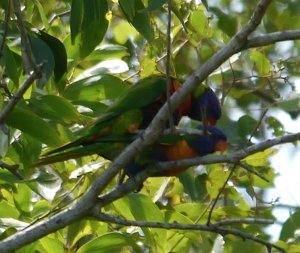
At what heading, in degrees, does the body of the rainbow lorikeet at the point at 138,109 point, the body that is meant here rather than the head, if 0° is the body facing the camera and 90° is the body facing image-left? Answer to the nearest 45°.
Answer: approximately 270°

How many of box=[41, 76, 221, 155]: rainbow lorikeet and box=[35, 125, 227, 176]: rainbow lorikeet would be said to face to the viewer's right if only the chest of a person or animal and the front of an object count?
2

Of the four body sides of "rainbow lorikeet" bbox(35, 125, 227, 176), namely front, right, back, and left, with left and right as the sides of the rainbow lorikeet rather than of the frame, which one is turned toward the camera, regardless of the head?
right
